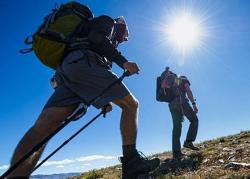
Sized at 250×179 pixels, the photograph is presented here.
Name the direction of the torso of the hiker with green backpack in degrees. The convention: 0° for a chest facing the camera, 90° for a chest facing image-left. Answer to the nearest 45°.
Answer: approximately 270°

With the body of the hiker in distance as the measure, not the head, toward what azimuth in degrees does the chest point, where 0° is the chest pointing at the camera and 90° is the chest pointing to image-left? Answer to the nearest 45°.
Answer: approximately 315°

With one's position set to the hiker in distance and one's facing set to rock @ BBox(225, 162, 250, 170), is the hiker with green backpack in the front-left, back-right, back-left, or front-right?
front-right

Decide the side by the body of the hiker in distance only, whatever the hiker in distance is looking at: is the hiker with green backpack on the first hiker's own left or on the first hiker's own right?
on the first hiker's own right

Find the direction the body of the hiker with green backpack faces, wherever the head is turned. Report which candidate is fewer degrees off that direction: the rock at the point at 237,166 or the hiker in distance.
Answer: the rock

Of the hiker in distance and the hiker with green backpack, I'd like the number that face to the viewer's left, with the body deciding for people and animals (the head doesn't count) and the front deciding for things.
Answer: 0

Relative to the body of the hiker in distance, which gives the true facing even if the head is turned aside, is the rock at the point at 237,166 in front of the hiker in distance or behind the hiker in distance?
in front

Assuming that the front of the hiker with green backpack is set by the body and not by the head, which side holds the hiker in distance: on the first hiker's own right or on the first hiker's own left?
on the first hiker's own left

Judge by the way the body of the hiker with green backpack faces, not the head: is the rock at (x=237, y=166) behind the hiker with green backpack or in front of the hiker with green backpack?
in front
